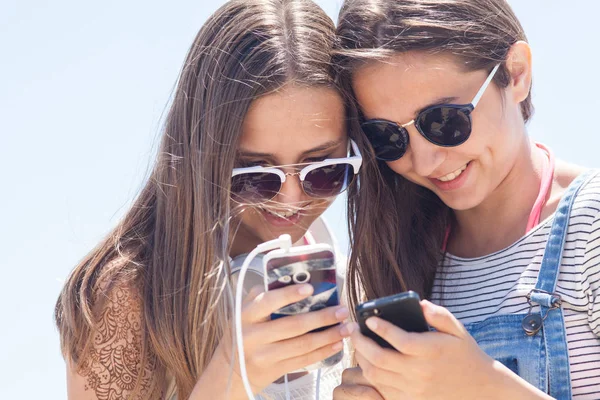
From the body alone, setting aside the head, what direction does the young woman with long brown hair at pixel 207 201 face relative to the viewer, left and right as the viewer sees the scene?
facing the viewer and to the right of the viewer

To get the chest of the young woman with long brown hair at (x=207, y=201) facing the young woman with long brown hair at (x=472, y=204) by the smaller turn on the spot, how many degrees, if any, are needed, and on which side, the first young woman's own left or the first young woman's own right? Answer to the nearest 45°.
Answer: approximately 45° to the first young woman's own left

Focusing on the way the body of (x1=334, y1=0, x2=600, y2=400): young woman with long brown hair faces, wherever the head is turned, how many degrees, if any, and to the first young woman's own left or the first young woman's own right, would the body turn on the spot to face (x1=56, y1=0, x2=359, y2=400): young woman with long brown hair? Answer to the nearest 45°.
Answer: approximately 45° to the first young woman's own right

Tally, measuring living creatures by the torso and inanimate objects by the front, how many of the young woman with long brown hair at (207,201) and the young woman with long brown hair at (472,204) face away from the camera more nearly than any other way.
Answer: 0

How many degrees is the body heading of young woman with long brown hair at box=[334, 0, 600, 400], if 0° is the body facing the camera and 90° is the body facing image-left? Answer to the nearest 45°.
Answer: approximately 45°

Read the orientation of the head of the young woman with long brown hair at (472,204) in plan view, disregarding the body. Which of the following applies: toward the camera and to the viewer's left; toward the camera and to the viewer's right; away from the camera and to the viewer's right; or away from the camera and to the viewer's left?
toward the camera and to the viewer's left
